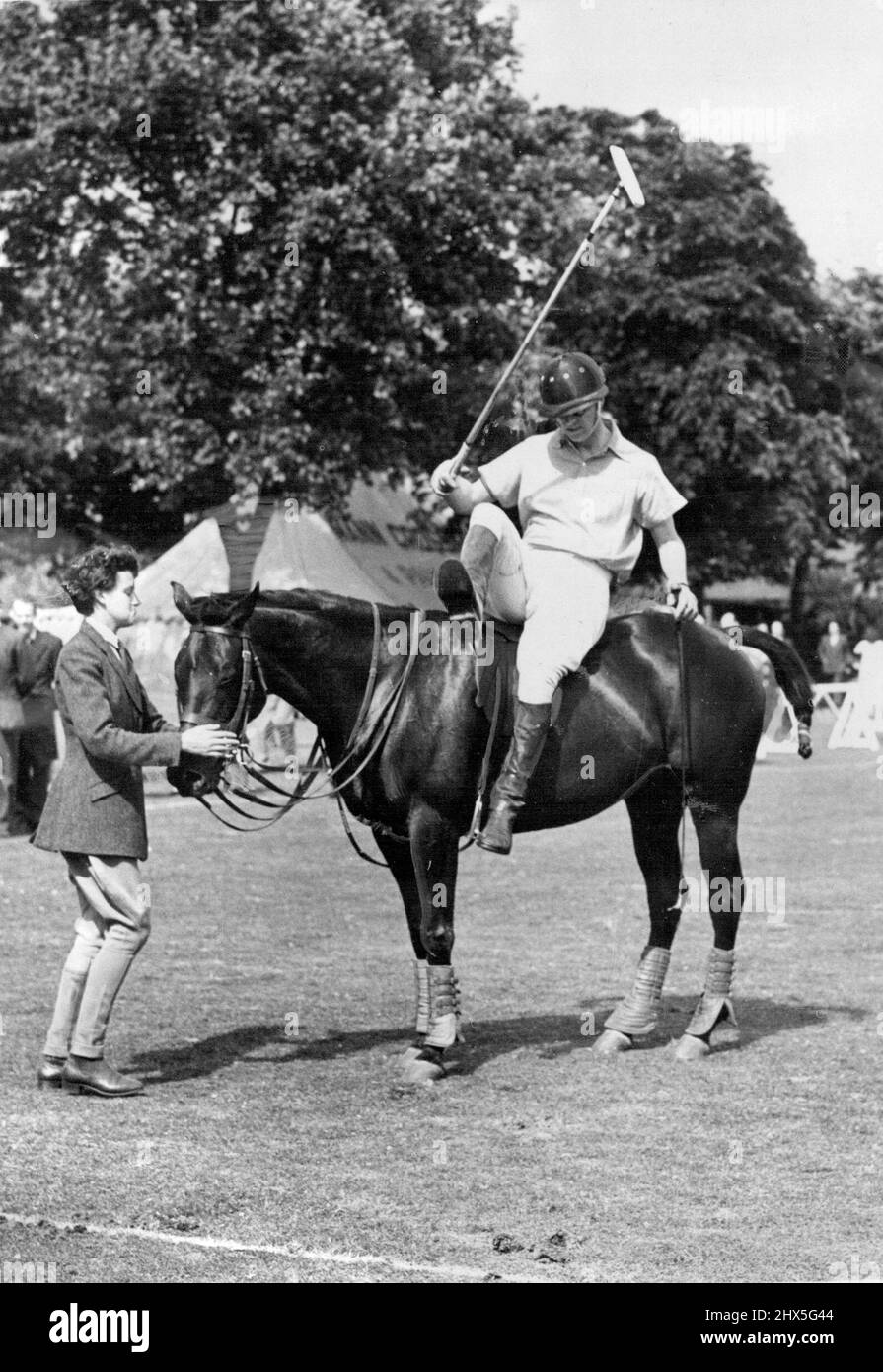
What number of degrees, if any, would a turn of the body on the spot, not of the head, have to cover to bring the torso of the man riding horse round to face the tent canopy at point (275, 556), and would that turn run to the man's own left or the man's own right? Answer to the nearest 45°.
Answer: approximately 135° to the man's own right

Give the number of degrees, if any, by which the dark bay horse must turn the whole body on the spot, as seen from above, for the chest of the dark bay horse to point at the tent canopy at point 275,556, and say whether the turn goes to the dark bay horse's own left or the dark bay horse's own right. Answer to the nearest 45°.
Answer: approximately 90° to the dark bay horse's own right

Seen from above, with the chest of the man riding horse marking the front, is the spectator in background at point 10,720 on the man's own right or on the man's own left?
on the man's own right

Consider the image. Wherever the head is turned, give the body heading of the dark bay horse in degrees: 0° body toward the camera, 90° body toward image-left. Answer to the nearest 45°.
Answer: approximately 90°
